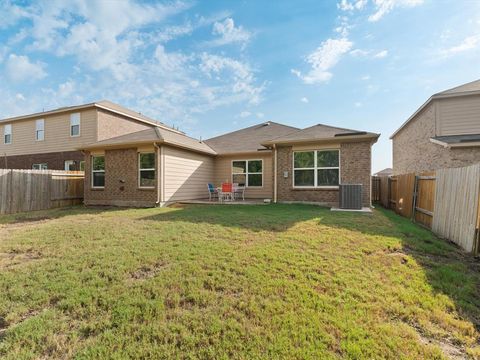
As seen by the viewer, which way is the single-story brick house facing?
away from the camera

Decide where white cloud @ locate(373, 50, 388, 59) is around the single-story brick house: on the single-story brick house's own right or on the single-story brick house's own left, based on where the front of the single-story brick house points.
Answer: on the single-story brick house's own right

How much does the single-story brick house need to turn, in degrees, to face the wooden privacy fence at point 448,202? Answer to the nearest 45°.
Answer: approximately 135° to its right
